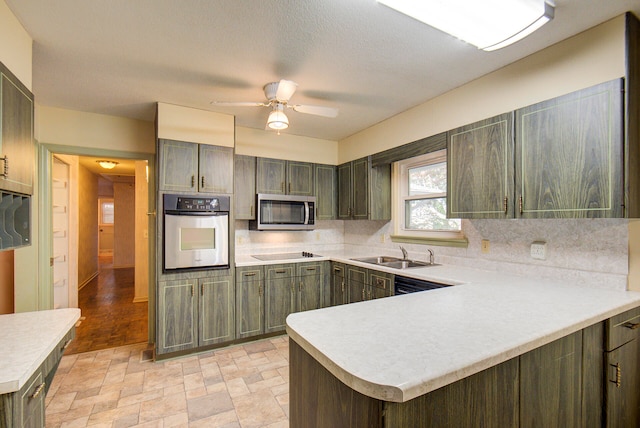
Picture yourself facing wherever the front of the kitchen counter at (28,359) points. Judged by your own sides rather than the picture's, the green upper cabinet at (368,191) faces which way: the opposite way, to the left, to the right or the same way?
the opposite way

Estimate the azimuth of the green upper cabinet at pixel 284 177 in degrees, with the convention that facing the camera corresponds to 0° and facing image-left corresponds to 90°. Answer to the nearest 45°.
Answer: approximately 0°

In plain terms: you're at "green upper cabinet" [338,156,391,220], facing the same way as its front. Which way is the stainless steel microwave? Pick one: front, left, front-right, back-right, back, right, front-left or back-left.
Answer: front-right

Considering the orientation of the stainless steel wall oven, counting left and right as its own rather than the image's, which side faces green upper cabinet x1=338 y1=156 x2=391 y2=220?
left

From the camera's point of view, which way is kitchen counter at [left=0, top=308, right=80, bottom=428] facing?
to the viewer's right

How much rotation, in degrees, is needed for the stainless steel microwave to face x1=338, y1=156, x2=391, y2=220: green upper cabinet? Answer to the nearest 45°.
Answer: approximately 90° to its left

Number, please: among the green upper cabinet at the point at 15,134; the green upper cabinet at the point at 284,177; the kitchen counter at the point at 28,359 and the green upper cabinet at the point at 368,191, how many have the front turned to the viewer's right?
2

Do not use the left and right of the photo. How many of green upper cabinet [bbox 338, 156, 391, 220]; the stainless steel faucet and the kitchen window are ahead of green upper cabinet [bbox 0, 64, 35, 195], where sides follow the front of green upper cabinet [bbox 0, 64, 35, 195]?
3

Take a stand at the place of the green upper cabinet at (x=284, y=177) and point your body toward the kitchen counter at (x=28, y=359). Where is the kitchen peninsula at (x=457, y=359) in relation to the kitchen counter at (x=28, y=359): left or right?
left

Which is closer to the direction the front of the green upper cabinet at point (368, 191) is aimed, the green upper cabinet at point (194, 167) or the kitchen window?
the green upper cabinet
